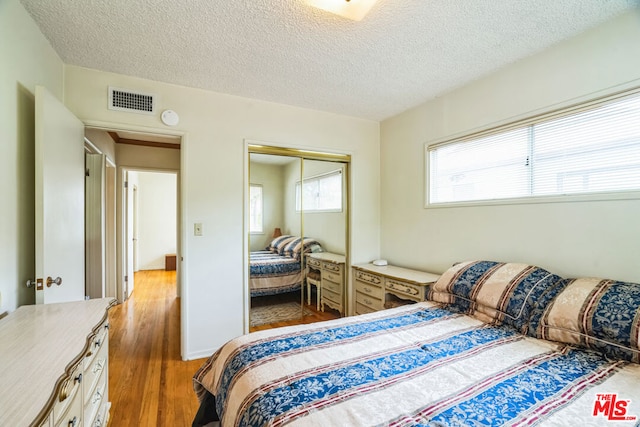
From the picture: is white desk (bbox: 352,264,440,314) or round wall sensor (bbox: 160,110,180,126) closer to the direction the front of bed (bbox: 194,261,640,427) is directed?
the round wall sensor

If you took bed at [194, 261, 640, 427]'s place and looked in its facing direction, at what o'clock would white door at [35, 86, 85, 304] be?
The white door is roughly at 1 o'clock from the bed.

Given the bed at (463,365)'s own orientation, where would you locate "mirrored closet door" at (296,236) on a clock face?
The mirrored closet door is roughly at 3 o'clock from the bed.

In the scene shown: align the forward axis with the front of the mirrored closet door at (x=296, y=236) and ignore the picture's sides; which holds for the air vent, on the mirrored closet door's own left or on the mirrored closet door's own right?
on the mirrored closet door's own right

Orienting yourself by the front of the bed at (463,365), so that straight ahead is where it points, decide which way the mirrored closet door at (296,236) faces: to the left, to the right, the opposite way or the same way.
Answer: to the left

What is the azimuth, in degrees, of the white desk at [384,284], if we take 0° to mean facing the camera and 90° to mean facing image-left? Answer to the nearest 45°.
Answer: approximately 45°

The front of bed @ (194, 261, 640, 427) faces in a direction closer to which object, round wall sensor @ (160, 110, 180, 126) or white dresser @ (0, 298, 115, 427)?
the white dresser

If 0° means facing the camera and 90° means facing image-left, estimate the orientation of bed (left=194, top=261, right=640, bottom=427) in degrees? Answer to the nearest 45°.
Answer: approximately 45°

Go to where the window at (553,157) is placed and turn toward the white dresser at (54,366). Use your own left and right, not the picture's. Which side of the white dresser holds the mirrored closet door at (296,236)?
right

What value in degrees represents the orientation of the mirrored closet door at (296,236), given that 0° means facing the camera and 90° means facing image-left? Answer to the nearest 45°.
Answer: approximately 315°
